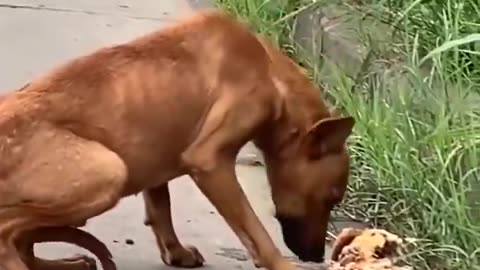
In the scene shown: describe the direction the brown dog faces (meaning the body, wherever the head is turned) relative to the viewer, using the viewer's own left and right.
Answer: facing to the right of the viewer

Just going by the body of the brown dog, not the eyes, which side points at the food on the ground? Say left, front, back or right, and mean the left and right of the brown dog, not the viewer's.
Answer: front
